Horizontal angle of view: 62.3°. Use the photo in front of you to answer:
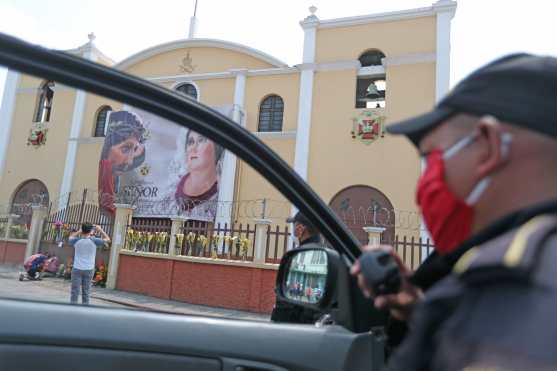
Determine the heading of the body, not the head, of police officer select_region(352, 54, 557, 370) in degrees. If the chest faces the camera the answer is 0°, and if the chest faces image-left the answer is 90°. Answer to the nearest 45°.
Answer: approximately 90°

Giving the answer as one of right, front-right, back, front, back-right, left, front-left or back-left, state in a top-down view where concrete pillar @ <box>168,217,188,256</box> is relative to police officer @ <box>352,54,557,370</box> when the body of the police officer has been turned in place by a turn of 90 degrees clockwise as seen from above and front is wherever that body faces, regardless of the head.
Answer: front-left

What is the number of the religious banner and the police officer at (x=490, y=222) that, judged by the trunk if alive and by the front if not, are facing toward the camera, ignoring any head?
1

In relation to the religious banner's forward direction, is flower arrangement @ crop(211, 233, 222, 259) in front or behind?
in front

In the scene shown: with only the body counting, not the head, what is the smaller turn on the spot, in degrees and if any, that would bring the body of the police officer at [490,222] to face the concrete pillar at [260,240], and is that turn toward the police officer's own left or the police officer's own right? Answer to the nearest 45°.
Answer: approximately 45° to the police officer's own right

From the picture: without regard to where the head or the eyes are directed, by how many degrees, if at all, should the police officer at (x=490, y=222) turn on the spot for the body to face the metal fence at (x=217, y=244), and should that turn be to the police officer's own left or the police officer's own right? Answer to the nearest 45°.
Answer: approximately 45° to the police officer's own right

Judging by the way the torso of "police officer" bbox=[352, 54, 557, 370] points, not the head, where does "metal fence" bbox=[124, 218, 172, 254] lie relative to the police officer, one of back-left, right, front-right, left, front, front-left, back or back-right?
front-right

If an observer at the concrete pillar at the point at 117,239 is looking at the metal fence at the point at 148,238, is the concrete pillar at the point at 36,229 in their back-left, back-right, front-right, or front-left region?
back-left

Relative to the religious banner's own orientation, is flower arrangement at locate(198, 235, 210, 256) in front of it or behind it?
in front

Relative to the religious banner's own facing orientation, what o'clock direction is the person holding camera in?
The person holding camera is roughly at 12 o'clock from the religious banner.

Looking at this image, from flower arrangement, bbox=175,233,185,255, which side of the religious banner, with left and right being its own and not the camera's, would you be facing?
front

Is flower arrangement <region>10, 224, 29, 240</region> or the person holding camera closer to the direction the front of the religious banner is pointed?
the person holding camera

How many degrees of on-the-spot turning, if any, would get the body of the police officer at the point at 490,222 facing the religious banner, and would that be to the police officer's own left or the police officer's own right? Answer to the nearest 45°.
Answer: approximately 45° to the police officer's own right

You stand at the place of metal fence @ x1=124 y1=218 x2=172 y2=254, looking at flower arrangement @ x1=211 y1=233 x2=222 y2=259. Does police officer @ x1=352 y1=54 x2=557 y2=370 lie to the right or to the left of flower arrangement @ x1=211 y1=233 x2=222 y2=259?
right

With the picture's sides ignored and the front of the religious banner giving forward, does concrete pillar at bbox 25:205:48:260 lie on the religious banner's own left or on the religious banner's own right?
on the religious banner's own right

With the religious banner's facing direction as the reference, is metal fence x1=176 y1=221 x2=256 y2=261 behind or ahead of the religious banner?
ahead

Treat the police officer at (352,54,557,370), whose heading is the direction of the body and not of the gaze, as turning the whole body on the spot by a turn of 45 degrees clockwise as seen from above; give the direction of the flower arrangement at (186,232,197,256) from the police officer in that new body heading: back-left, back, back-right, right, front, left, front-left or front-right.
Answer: front

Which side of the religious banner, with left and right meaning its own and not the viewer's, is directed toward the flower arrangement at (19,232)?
right
